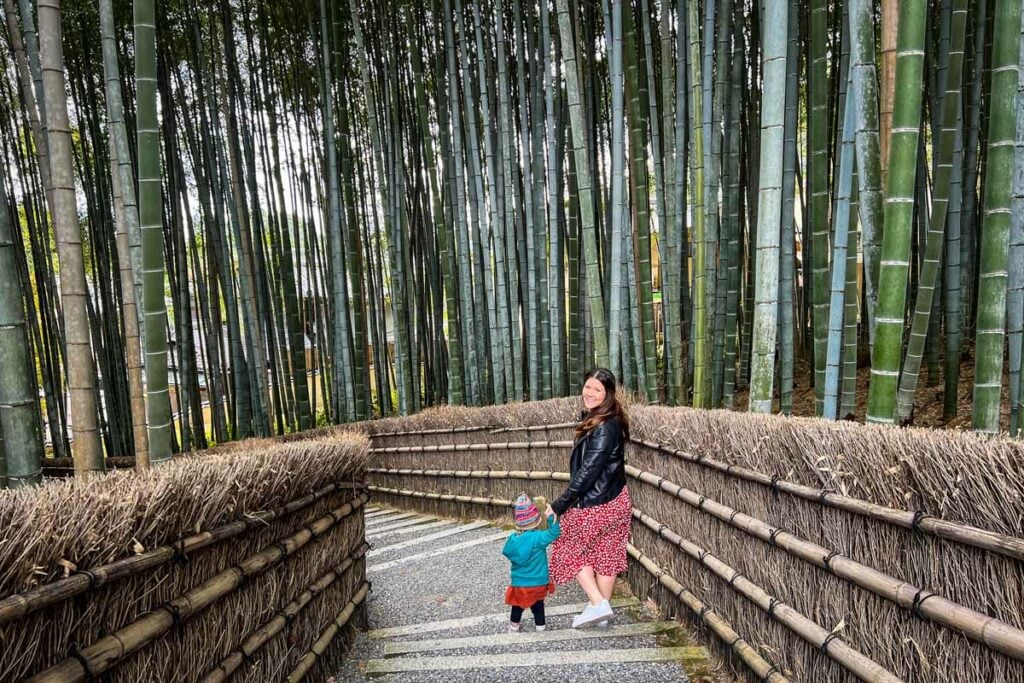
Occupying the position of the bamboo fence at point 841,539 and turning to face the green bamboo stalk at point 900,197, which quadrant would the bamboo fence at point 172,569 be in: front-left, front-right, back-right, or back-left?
back-left

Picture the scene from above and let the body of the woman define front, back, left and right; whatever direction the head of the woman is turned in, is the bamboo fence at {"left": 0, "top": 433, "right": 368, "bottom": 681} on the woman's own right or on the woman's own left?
on the woman's own left
